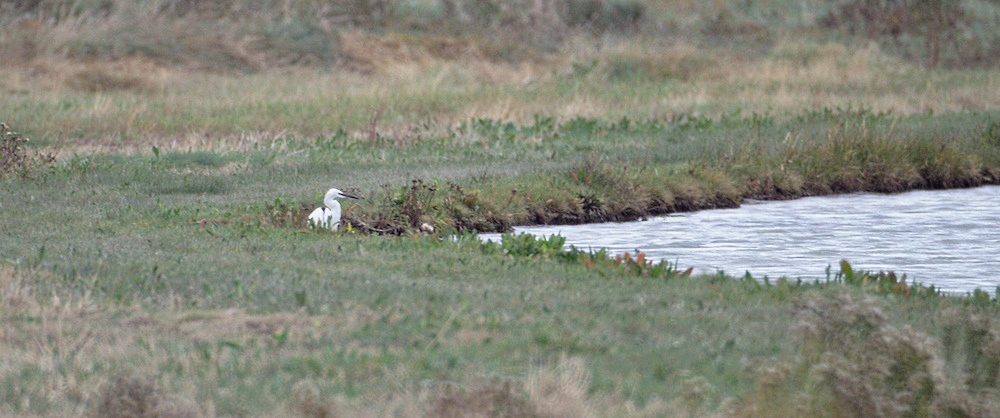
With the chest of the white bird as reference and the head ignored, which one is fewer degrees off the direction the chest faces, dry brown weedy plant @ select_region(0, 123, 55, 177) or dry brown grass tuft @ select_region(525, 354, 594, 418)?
the dry brown grass tuft

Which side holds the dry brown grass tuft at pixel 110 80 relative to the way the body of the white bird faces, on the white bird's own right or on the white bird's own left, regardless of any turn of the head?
on the white bird's own left

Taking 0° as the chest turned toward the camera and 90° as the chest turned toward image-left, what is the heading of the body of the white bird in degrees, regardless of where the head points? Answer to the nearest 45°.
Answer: approximately 270°

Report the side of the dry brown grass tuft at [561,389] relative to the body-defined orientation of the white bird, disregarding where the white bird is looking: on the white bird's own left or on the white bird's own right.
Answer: on the white bird's own right

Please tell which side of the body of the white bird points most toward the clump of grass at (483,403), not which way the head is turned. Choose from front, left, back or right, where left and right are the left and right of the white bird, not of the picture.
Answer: right

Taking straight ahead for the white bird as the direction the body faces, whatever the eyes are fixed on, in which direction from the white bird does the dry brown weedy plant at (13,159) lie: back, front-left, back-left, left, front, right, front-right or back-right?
back-left

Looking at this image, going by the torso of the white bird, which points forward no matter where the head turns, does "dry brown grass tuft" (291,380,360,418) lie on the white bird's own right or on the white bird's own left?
on the white bird's own right

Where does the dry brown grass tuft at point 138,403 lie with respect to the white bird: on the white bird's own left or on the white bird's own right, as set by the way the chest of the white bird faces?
on the white bird's own right
